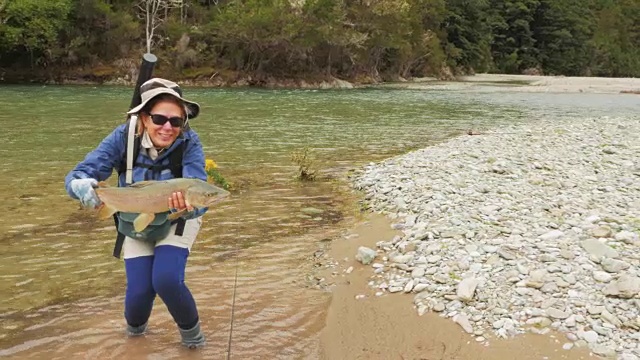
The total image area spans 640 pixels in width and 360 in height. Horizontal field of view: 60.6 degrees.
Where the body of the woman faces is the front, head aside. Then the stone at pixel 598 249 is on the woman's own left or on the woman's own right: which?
on the woman's own left

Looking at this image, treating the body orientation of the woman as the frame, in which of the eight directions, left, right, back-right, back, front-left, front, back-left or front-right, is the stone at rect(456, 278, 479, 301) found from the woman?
left

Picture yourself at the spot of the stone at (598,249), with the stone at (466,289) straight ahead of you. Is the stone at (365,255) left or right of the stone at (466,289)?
right

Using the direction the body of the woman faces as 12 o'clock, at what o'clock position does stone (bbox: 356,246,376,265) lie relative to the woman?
The stone is roughly at 8 o'clock from the woman.

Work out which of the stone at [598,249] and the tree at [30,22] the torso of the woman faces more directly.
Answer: the stone

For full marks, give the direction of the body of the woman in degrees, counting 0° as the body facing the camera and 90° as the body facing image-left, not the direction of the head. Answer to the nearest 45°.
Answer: approximately 0°

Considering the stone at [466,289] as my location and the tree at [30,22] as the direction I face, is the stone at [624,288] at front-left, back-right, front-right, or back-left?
back-right

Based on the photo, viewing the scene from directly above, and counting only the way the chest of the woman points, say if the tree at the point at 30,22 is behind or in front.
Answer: behind

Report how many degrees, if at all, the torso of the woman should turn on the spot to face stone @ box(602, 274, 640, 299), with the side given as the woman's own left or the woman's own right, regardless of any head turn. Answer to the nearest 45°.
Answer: approximately 90° to the woman's own left
